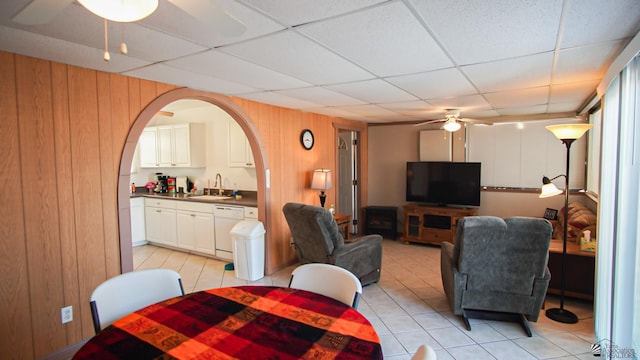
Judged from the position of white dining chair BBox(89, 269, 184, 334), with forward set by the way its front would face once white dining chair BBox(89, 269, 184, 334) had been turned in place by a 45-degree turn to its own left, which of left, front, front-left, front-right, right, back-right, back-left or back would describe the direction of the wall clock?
front-left

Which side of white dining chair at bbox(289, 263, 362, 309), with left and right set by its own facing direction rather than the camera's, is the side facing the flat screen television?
back

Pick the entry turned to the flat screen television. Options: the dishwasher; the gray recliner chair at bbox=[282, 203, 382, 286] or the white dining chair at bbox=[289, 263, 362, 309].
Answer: the gray recliner chair

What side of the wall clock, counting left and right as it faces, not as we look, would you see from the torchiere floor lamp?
front

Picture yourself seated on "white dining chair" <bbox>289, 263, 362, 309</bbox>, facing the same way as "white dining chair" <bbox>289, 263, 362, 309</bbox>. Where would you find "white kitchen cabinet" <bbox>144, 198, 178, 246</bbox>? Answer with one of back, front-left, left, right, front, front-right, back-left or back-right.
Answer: right

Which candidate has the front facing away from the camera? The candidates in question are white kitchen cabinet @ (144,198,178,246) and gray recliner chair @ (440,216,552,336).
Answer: the gray recliner chair

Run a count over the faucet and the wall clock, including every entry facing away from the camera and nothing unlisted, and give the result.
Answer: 0

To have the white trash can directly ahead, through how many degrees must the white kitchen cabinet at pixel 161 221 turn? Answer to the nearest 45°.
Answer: approximately 90° to its left

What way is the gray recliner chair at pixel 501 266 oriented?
away from the camera

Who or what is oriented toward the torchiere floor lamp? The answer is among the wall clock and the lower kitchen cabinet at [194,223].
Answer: the wall clock

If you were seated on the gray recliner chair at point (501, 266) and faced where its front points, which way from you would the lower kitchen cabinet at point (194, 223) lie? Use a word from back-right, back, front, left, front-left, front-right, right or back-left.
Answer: left
